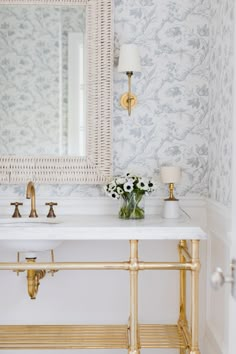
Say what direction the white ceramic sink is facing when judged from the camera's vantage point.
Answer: facing the viewer

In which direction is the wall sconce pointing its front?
toward the camera

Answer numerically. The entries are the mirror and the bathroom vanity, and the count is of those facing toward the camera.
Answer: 2

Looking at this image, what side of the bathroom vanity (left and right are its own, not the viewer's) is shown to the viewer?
front

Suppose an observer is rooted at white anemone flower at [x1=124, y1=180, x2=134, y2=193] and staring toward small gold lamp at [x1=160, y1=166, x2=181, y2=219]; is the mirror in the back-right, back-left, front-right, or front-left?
back-left

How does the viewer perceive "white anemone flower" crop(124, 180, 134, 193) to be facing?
facing the viewer
